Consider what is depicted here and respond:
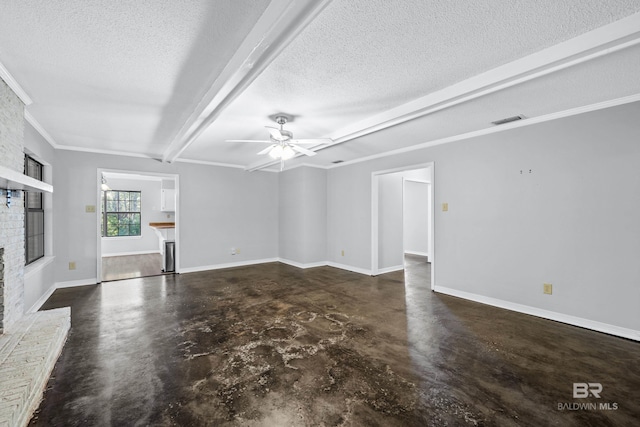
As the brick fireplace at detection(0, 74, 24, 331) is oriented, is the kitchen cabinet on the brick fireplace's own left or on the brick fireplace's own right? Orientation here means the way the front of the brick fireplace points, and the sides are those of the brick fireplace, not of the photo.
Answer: on the brick fireplace's own left

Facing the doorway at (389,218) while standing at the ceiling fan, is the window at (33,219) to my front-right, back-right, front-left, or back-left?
back-left

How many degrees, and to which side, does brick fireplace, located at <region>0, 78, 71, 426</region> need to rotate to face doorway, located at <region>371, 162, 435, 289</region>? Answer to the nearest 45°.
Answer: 0° — it already faces it

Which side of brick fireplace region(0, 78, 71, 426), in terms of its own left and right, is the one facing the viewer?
right

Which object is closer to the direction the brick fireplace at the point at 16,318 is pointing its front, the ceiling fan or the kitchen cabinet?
the ceiling fan

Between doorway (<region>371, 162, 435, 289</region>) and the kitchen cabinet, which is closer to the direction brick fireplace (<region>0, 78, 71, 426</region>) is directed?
the doorway

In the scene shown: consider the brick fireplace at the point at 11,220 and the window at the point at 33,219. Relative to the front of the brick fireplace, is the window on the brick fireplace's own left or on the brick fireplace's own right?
on the brick fireplace's own left

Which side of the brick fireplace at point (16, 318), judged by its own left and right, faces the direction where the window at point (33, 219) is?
left
